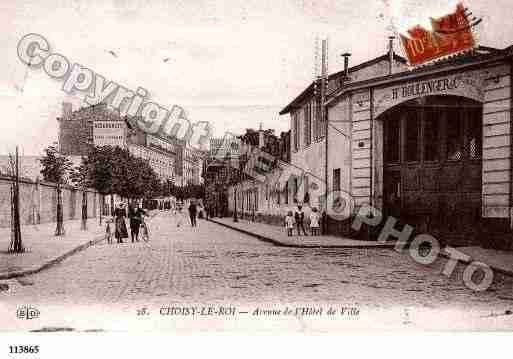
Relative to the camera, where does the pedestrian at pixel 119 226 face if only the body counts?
toward the camera
